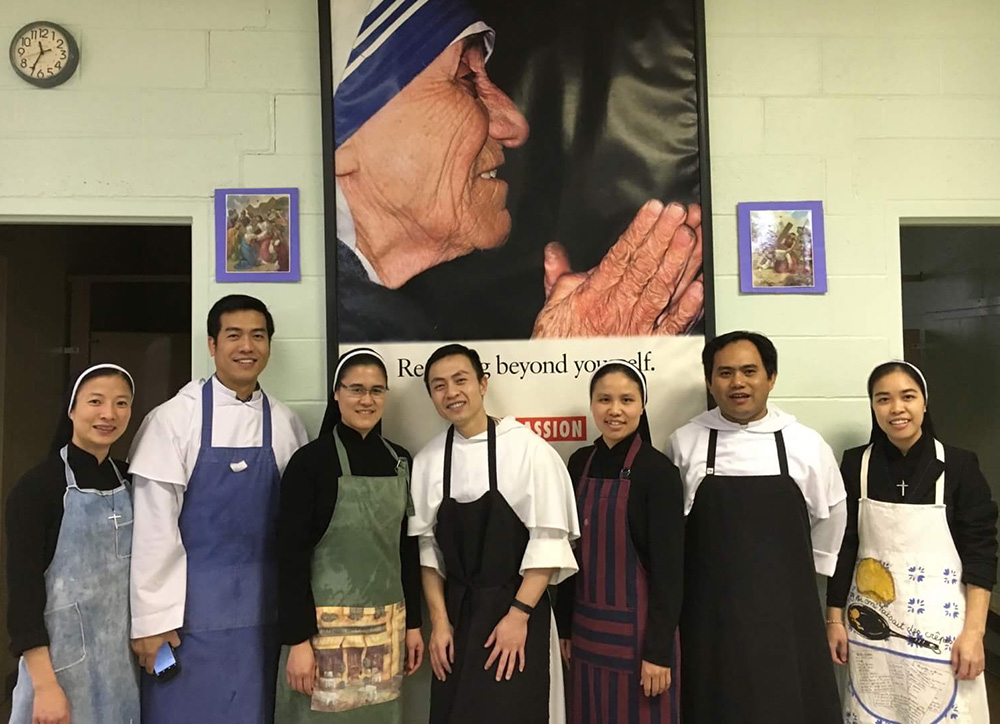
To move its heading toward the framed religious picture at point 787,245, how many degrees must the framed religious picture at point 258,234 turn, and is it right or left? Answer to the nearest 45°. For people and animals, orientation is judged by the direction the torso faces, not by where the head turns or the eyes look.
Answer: approximately 90° to its left

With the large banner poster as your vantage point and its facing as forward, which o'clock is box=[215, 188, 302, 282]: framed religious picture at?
The framed religious picture is roughly at 3 o'clock from the large banner poster.

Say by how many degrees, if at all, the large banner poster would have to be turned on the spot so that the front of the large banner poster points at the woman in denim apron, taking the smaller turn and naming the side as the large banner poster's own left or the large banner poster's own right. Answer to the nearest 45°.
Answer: approximately 45° to the large banner poster's own right

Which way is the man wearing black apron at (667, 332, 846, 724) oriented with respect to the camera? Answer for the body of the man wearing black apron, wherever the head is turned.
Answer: toward the camera

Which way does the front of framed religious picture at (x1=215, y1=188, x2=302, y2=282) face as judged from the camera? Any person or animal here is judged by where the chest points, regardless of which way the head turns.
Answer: facing the viewer

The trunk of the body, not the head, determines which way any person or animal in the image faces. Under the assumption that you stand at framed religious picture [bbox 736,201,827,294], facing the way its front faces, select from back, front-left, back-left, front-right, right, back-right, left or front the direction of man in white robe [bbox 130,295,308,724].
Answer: front-right

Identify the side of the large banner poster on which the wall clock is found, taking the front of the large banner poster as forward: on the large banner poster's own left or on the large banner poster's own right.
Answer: on the large banner poster's own right

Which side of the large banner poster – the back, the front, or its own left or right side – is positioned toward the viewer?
front
